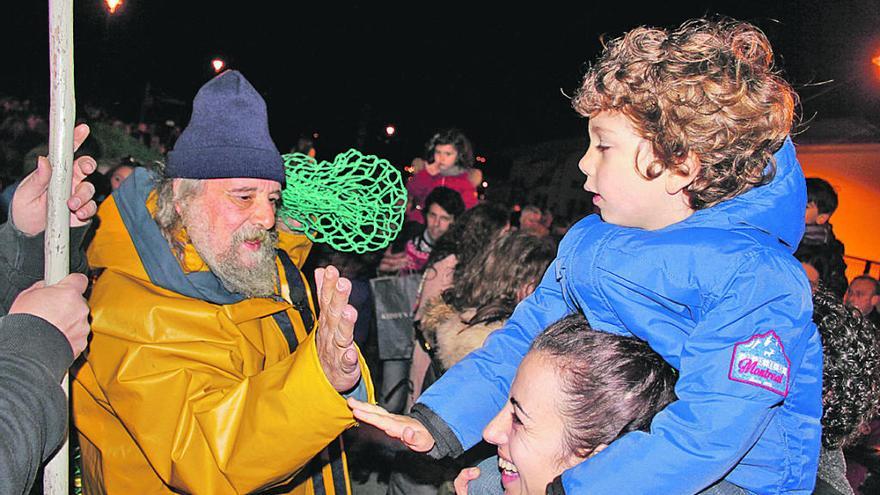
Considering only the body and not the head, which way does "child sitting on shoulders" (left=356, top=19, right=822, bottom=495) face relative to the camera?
to the viewer's left

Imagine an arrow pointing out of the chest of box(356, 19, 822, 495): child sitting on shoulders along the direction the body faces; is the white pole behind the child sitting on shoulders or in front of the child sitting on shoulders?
in front

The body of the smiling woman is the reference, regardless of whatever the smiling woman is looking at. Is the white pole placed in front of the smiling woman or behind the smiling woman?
in front

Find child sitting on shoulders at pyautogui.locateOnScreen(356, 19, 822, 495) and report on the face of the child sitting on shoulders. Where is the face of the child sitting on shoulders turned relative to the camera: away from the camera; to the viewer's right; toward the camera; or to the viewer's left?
to the viewer's left

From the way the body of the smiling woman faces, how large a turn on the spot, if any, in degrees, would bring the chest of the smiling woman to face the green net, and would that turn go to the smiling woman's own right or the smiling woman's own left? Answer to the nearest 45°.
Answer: approximately 45° to the smiling woman's own right

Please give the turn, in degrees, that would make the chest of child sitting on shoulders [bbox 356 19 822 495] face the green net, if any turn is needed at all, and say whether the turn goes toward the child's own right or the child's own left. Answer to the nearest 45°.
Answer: approximately 45° to the child's own right

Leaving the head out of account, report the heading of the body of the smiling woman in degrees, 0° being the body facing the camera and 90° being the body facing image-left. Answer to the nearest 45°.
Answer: approximately 90°

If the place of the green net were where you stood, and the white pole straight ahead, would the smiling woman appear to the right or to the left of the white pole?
left
